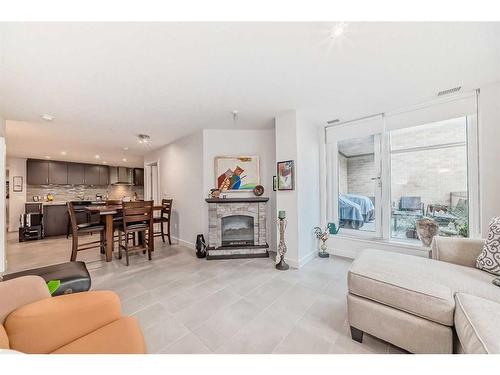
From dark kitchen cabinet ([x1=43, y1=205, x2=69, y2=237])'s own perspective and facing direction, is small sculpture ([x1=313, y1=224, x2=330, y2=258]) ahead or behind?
ahead

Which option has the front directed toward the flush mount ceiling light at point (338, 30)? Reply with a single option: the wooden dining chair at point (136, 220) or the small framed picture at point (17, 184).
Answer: the small framed picture

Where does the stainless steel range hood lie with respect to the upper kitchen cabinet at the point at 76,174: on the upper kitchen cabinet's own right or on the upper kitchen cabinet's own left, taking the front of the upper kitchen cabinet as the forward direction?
on the upper kitchen cabinet's own left

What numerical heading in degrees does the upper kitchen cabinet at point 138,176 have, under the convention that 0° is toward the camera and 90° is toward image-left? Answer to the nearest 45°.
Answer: approximately 0°

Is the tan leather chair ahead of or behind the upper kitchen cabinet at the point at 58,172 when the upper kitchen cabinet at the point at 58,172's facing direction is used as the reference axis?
ahead

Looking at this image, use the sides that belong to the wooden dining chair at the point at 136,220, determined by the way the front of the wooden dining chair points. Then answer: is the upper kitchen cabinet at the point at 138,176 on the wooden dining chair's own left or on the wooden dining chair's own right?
on the wooden dining chair's own right

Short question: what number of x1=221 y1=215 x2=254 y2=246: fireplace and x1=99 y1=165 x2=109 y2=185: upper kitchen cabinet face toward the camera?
2
